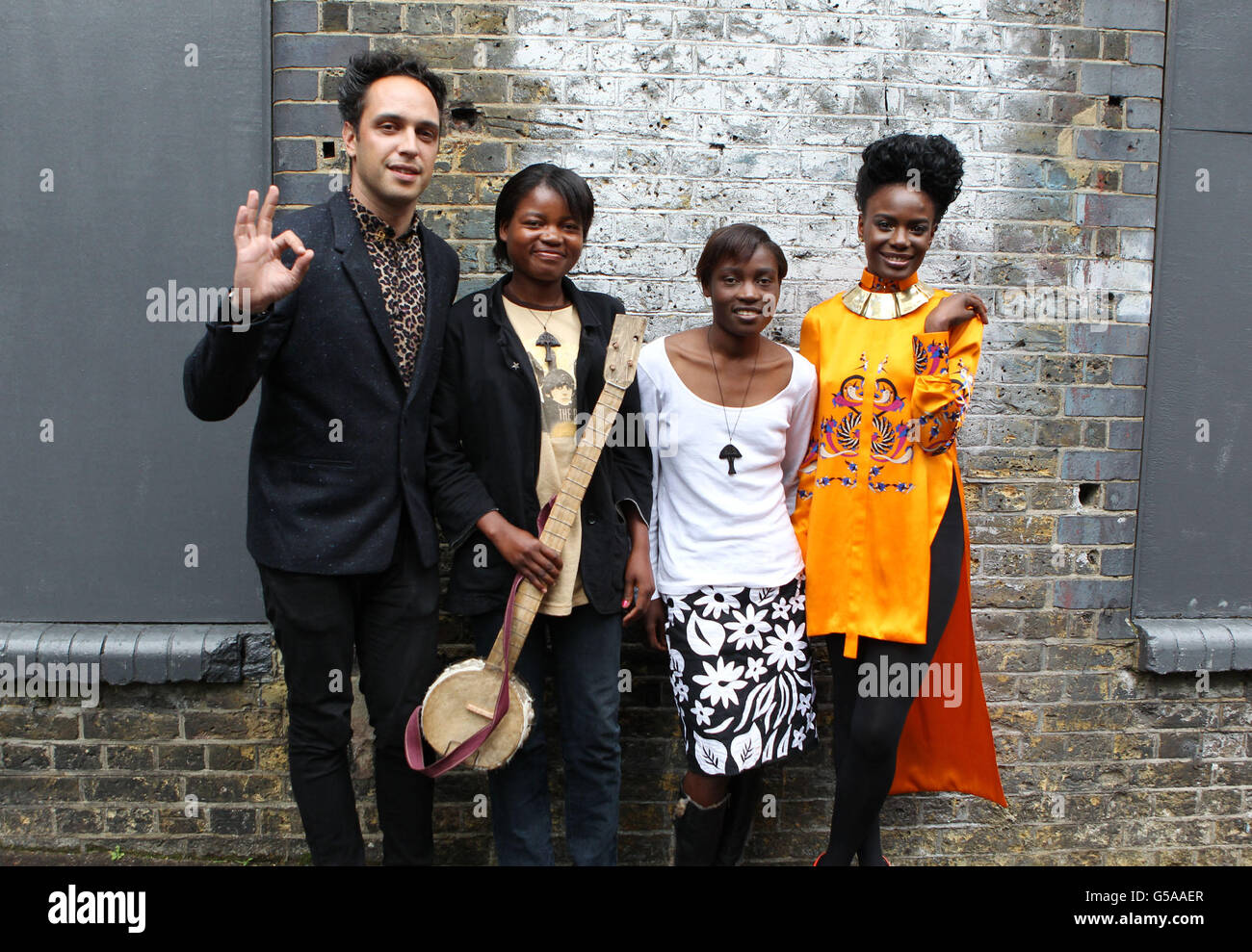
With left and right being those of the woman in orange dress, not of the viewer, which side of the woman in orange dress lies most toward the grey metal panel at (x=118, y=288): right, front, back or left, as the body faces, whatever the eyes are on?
right

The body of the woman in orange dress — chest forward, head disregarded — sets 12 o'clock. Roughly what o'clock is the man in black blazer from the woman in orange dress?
The man in black blazer is roughly at 2 o'clock from the woman in orange dress.

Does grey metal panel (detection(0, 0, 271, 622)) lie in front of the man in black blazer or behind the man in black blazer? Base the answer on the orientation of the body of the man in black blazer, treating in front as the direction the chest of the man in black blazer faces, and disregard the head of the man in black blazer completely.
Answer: behind

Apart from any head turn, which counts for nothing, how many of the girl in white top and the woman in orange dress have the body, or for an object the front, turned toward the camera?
2
